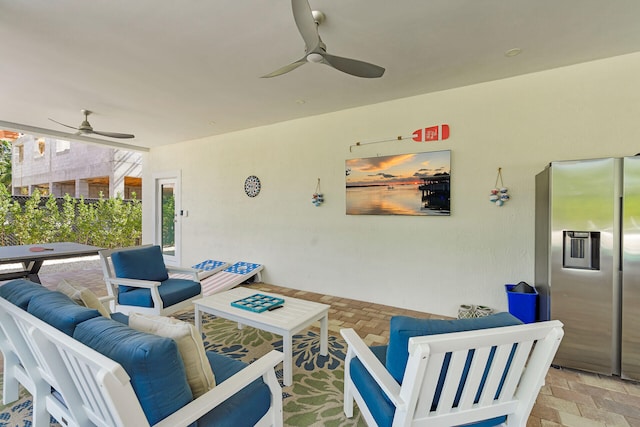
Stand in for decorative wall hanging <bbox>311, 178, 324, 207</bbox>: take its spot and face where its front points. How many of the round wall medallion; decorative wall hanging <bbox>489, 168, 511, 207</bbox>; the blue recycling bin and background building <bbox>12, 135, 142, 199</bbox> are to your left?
2

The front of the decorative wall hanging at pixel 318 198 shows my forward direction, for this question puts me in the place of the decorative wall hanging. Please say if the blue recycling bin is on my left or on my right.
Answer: on my left

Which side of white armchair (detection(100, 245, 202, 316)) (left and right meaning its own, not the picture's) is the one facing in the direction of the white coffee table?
front

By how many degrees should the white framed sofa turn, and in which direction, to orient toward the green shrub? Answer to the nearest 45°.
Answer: approximately 45° to its left

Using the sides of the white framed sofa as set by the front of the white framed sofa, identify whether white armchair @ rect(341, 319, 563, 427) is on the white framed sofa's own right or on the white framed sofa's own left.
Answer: on the white framed sofa's own right

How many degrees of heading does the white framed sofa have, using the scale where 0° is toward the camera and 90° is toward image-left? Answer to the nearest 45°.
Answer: approximately 225°

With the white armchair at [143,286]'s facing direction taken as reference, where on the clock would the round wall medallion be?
The round wall medallion is roughly at 9 o'clock from the white armchair.

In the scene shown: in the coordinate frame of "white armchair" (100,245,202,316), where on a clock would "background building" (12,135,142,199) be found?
The background building is roughly at 7 o'clock from the white armchair.

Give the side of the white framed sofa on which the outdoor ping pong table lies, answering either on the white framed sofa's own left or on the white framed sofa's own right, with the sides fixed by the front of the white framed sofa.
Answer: on the white framed sofa's own left

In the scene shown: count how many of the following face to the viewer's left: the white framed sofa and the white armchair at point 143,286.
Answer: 0

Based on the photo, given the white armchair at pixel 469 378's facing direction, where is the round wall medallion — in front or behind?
in front

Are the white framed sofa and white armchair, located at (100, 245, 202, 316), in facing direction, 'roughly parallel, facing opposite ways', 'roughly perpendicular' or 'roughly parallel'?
roughly perpendicular

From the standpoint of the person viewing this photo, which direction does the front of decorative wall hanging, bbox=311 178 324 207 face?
facing the viewer and to the left of the viewer

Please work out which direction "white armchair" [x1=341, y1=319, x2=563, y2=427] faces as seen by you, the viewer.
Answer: facing away from the viewer and to the left of the viewer
